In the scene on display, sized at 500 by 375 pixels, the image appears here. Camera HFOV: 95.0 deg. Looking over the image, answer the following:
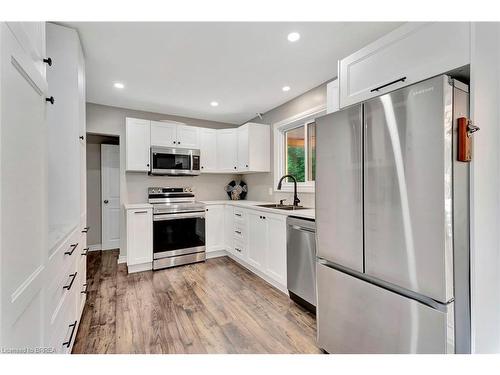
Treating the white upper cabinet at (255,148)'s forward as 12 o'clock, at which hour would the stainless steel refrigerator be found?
The stainless steel refrigerator is roughly at 10 o'clock from the white upper cabinet.

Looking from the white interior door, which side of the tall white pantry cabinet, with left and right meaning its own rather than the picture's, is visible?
left

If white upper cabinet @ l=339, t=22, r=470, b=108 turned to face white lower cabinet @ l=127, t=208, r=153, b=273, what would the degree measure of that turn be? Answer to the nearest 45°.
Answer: approximately 45° to its right

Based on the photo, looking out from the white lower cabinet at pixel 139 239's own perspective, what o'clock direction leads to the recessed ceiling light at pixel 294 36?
The recessed ceiling light is roughly at 11 o'clock from the white lower cabinet.

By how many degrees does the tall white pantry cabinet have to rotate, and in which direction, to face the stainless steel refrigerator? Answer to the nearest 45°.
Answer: approximately 45° to its right

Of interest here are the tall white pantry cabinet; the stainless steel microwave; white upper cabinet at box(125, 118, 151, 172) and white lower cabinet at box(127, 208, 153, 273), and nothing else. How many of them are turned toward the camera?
3

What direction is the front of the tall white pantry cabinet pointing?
to the viewer's right

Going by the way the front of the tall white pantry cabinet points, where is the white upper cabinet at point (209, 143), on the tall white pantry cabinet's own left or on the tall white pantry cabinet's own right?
on the tall white pantry cabinet's own left

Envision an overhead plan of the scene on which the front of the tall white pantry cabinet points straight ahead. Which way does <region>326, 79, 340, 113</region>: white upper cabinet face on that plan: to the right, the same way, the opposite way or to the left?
the opposite way

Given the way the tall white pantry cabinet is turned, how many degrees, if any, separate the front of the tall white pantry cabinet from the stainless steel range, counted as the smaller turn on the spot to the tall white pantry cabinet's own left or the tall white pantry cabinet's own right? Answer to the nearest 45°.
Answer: approximately 45° to the tall white pantry cabinet's own left
